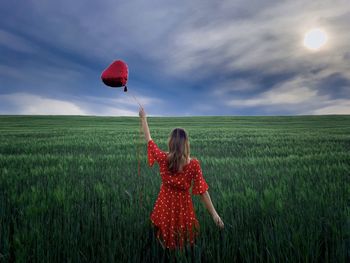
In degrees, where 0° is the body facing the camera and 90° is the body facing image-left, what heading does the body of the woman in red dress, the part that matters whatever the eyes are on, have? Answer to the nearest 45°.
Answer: approximately 180°

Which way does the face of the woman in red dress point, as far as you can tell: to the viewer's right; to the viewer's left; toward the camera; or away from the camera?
away from the camera
